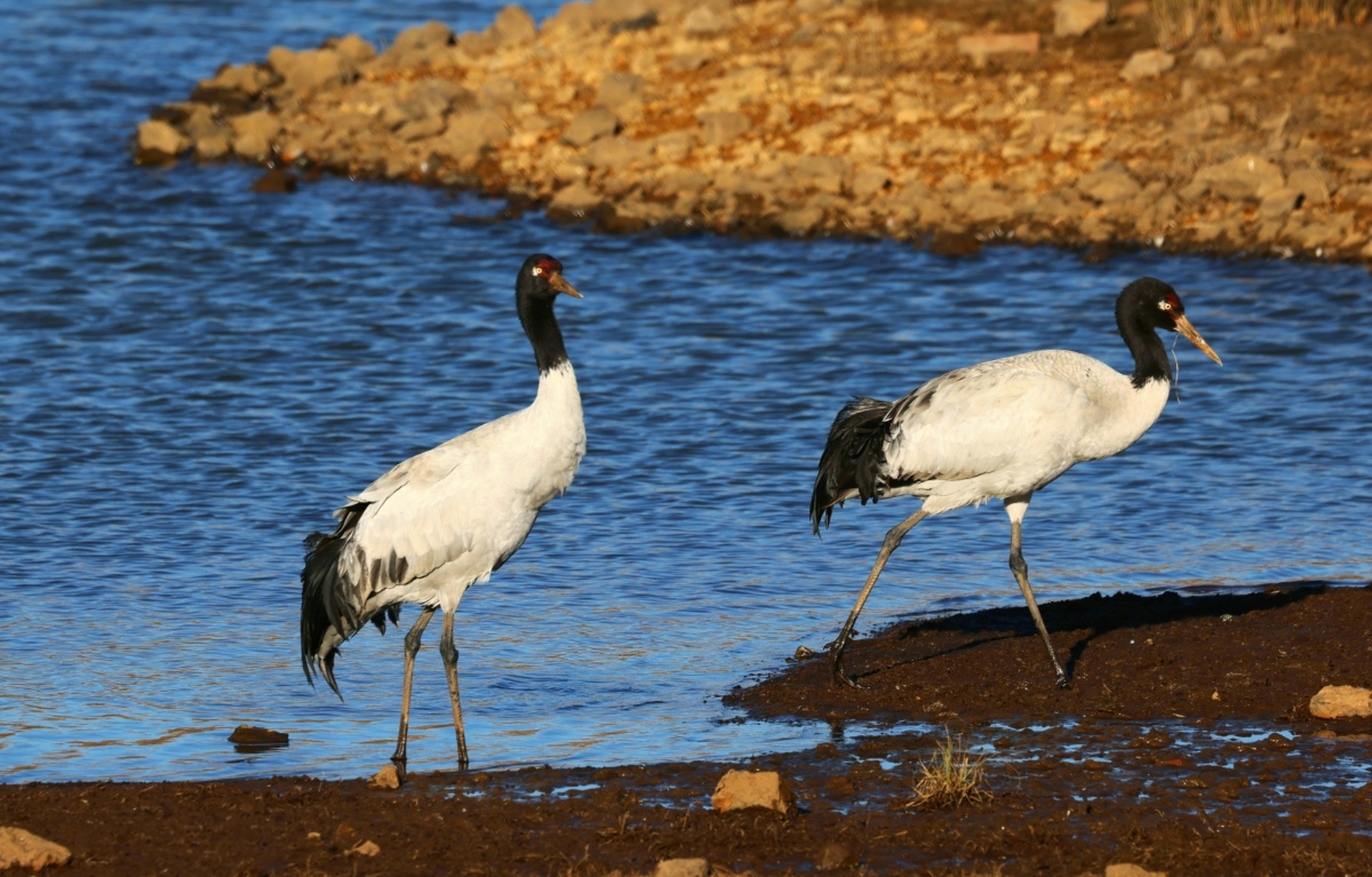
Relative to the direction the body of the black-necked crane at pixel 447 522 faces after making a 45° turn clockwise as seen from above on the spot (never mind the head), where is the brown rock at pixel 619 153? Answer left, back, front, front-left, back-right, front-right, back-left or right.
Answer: back-left

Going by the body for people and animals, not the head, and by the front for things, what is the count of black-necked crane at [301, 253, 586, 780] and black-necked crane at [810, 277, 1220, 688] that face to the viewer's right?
2

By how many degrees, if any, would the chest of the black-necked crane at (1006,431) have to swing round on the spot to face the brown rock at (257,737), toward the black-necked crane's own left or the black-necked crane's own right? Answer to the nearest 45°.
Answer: approximately 135° to the black-necked crane's own right

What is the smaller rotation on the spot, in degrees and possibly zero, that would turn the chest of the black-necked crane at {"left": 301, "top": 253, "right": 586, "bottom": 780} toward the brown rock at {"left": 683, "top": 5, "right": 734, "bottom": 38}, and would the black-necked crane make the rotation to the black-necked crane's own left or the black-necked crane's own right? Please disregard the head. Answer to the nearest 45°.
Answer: approximately 90° to the black-necked crane's own left

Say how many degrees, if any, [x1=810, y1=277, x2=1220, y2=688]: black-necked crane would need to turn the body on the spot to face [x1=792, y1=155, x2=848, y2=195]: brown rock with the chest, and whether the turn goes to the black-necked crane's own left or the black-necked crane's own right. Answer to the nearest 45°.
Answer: approximately 90° to the black-necked crane's own left

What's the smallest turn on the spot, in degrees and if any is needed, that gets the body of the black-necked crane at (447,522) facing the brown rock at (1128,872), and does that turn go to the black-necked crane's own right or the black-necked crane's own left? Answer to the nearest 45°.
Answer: approximately 45° to the black-necked crane's own right

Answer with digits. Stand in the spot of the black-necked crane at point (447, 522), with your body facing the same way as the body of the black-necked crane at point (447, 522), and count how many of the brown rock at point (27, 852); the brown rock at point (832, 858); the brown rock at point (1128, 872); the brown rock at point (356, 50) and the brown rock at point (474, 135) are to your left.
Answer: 2

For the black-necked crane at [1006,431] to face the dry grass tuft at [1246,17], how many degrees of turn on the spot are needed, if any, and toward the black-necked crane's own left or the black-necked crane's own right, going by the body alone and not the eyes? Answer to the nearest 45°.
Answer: approximately 90° to the black-necked crane's own left

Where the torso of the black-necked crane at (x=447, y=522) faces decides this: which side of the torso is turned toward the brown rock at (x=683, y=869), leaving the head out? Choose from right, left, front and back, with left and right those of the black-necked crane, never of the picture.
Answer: right

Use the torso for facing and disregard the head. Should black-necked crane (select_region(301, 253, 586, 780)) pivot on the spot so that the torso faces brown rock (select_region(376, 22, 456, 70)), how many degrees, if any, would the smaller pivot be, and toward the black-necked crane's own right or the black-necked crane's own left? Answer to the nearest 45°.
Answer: approximately 90° to the black-necked crane's own left

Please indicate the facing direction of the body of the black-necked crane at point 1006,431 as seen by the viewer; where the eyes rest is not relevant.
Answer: to the viewer's right

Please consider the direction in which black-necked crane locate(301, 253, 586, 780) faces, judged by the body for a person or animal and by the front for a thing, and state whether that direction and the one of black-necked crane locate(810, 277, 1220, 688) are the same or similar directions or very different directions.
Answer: same or similar directions

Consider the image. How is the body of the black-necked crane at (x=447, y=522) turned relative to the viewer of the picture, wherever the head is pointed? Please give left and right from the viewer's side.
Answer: facing to the right of the viewer

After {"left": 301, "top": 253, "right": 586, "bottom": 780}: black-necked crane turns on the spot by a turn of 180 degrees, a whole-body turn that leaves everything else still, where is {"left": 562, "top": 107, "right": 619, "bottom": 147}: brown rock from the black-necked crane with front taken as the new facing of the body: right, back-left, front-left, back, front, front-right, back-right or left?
right

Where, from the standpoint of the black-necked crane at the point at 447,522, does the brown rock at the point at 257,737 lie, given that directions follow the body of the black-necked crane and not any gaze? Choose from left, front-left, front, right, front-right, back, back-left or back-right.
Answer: back

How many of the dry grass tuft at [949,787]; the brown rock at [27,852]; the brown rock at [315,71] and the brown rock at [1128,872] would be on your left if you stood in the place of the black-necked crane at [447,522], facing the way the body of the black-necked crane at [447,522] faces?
1
